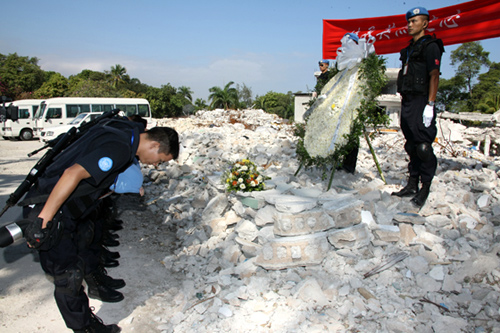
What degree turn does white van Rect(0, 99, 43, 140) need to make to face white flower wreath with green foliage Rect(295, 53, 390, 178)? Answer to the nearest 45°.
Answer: approximately 45° to its left

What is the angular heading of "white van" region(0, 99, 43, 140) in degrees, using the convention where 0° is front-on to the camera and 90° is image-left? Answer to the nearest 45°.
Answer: approximately 45°

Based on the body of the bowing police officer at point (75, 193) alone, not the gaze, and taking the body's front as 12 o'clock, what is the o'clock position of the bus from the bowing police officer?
The bus is roughly at 9 o'clock from the bowing police officer.

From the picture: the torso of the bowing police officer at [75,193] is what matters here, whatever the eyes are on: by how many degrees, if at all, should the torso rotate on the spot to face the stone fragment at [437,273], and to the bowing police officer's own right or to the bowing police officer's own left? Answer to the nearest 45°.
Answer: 0° — they already face it

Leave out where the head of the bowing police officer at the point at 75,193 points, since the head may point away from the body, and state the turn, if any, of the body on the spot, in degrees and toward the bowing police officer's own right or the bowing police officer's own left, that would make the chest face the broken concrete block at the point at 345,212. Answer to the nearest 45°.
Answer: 0° — they already face it

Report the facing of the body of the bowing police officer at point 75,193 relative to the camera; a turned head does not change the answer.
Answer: to the viewer's right

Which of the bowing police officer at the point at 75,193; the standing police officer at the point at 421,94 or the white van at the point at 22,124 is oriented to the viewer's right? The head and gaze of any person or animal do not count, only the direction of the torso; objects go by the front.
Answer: the bowing police officer at the point at 75,193

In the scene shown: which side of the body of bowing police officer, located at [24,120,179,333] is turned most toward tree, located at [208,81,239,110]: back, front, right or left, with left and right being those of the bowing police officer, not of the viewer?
left

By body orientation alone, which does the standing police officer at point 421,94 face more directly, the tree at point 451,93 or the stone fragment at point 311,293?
the stone fragment

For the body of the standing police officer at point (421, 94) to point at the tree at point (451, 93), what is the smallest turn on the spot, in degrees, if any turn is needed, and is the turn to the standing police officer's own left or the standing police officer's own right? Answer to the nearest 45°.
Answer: approximately 135° to the standing police officer's own right
